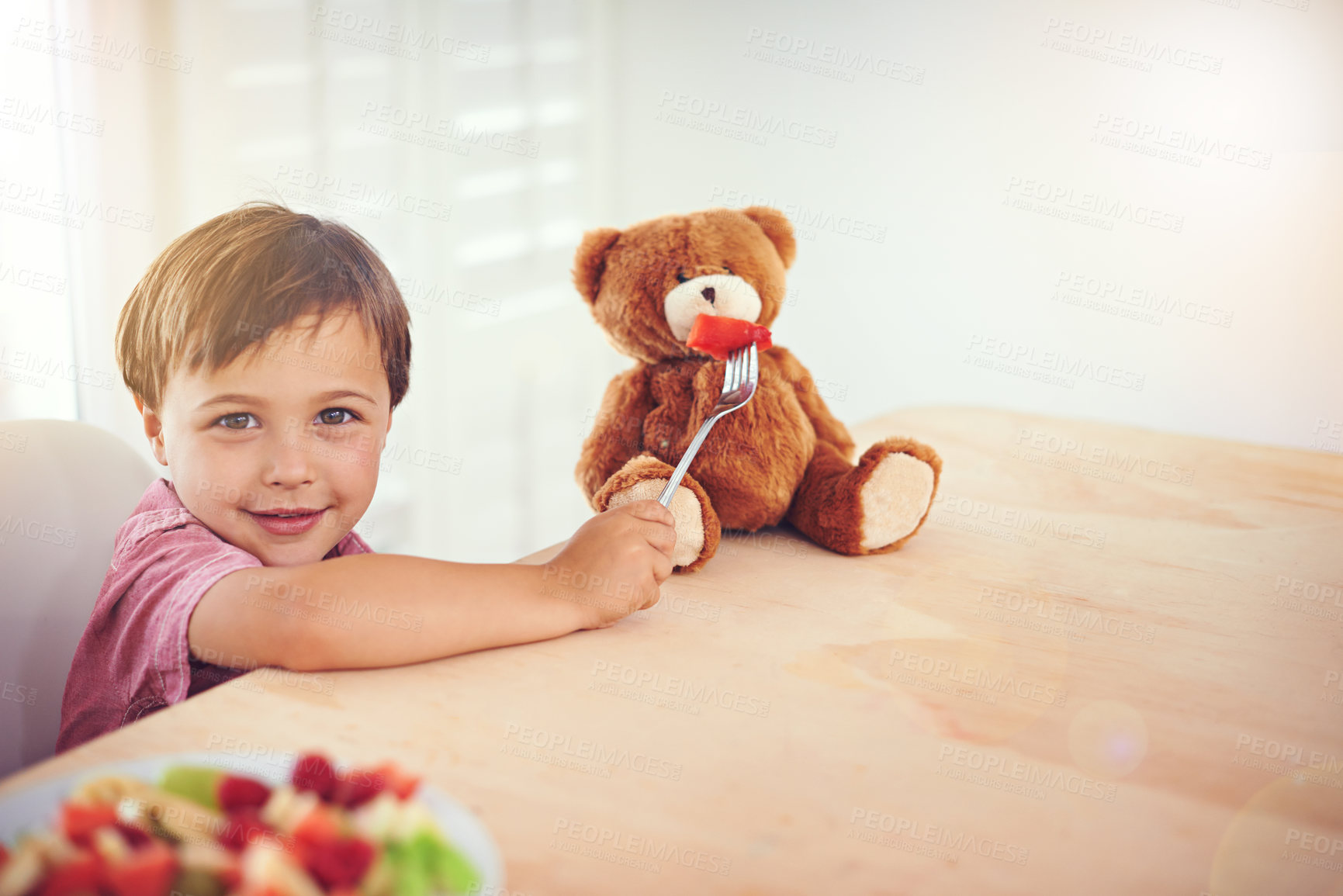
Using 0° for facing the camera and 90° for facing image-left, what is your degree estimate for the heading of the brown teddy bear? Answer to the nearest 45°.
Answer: approximately 315°
